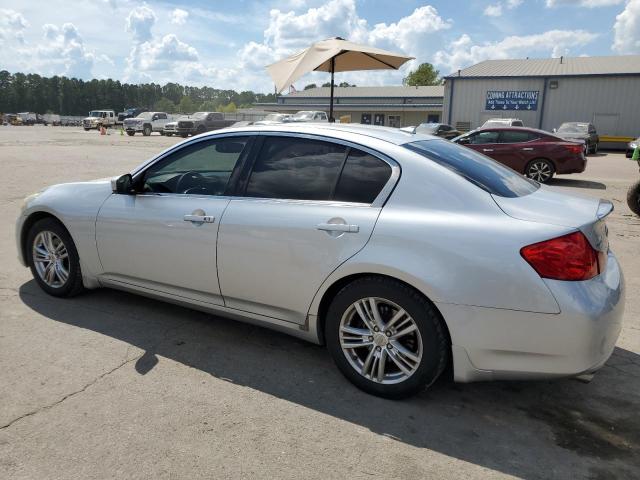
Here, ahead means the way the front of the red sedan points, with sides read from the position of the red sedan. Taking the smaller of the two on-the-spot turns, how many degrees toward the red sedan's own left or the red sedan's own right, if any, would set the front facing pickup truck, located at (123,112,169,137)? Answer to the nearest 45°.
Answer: approximately 45° to the red sedan's own right

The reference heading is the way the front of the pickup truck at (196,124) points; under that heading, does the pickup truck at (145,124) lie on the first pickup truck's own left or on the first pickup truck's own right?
on the first pickup truck's own right

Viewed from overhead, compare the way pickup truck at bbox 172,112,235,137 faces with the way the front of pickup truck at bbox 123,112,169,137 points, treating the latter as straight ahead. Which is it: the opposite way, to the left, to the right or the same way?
the same way

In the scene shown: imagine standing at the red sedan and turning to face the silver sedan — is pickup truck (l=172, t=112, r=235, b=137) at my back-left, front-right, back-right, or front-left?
back-right

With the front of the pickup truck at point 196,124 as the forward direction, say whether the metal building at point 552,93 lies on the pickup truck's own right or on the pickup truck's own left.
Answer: on the pickup truck's own left

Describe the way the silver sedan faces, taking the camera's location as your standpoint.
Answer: facing away from the viewer and to the left of the viewer

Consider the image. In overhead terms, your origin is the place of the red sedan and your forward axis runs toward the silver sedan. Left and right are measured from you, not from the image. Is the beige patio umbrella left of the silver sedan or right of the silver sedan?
right

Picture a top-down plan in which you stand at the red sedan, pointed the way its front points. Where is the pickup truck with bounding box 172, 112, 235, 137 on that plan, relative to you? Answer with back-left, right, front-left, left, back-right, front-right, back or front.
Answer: front-right

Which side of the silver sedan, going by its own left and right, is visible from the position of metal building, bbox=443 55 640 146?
right

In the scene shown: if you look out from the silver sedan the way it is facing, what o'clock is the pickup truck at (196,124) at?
The pickup truck is roughly at 1 o'clock from the silver sedan.

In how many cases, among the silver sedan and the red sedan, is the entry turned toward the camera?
0

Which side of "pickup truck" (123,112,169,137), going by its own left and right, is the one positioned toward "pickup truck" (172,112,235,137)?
left

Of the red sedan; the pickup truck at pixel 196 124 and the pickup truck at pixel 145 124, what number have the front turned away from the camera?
0

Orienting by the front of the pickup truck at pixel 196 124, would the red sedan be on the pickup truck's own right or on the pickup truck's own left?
on the pickup truck's own left

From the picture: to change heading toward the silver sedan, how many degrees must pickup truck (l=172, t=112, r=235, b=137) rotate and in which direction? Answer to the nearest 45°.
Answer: approximately 45° to its left

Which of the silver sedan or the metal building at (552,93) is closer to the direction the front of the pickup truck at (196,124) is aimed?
the silver sedan

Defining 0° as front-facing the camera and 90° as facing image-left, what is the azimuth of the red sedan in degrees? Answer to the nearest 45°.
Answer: approximately 90°

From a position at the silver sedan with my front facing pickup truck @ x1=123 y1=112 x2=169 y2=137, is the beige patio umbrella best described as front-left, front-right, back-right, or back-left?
front-right

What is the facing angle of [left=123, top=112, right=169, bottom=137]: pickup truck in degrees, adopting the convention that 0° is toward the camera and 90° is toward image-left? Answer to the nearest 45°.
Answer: approximately 45°
